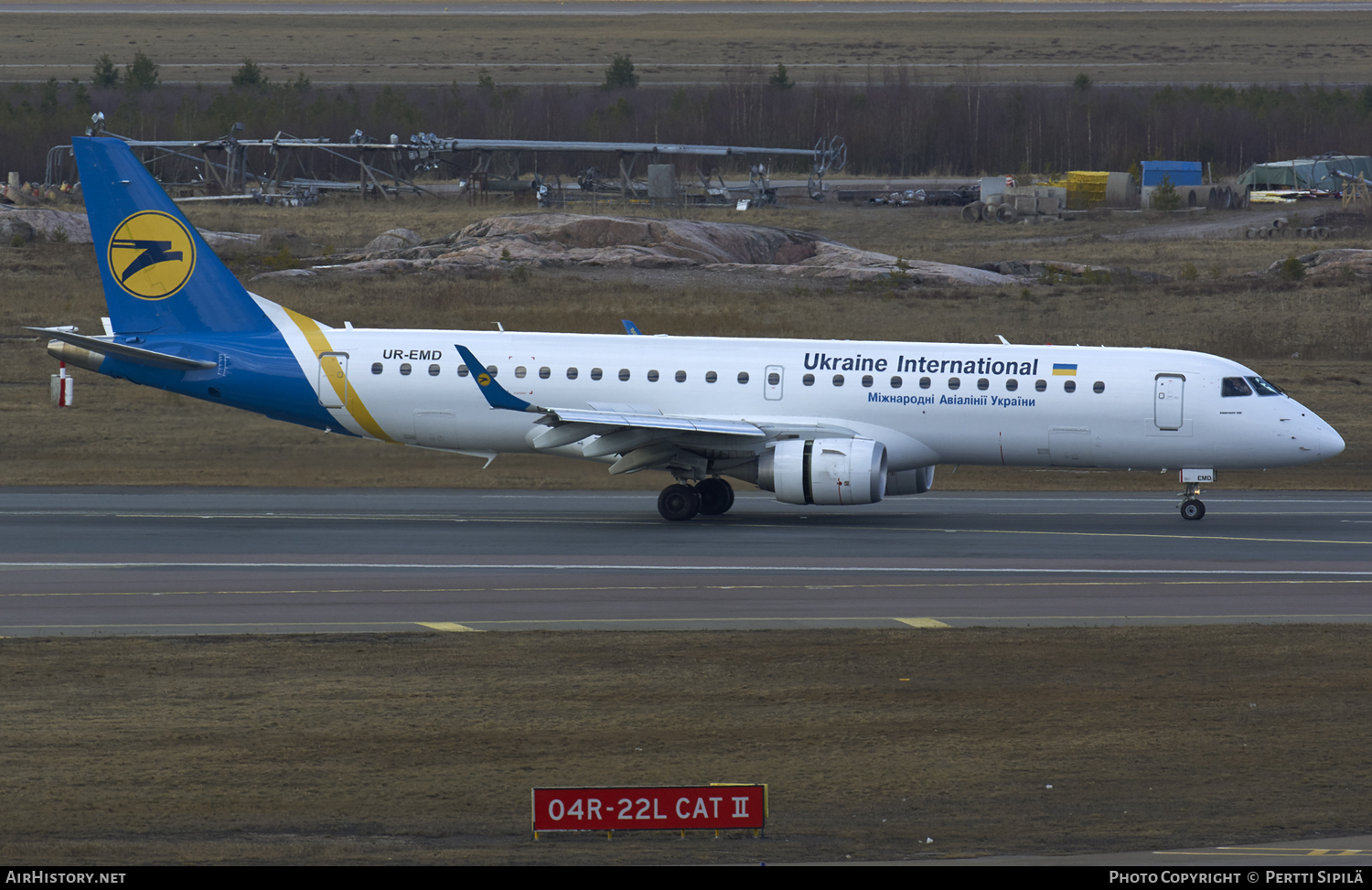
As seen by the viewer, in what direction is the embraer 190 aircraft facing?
to the viewer's right

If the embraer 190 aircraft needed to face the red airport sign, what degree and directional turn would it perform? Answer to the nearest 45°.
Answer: approximately 90° to its right

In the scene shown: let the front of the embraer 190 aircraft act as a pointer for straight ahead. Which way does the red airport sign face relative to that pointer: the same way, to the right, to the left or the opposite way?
to the right

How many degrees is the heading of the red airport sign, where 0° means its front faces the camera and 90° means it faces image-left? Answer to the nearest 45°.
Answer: approximately 0°

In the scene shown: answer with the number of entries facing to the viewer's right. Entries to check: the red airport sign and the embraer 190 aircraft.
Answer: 1

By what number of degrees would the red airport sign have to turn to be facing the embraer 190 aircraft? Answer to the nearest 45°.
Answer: approximately 180°

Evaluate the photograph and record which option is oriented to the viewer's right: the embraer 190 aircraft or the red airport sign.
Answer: the embraer 190 aircraft
